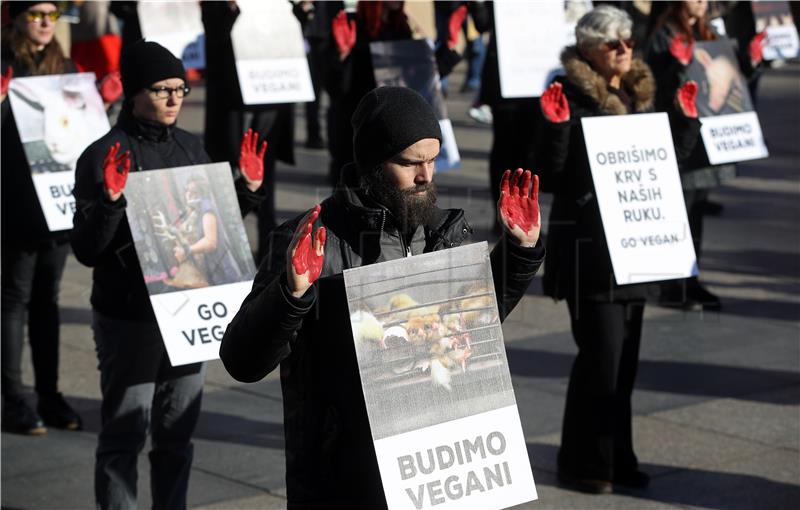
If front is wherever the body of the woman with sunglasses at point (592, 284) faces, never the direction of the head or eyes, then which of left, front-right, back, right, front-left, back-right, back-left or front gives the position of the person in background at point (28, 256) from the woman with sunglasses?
back-right

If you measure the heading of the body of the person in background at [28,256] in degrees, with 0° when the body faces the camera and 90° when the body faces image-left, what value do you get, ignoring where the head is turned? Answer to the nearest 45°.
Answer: approximately 315°

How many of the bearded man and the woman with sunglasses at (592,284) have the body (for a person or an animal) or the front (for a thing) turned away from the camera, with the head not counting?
0

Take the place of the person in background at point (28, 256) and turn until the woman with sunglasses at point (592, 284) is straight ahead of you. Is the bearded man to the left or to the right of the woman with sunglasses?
right

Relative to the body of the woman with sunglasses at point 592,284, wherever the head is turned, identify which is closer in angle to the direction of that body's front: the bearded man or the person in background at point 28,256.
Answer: the bearded man

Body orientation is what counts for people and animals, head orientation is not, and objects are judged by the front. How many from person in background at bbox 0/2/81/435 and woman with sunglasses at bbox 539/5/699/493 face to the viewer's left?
0

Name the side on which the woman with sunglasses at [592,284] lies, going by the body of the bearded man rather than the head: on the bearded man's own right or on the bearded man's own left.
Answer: on the bearded man's own left

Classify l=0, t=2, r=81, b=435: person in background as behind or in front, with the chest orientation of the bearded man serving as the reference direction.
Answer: behind

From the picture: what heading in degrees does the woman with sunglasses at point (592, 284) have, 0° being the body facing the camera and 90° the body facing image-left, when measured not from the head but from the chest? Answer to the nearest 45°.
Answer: approximately 315°

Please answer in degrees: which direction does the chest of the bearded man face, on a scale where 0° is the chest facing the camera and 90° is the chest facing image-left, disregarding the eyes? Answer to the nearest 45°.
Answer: approximately 315°
